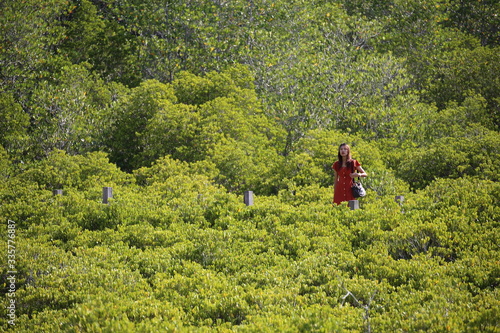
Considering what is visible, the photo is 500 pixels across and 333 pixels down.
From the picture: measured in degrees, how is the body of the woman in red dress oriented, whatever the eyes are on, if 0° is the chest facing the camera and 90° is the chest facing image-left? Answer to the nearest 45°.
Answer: approximately 0°

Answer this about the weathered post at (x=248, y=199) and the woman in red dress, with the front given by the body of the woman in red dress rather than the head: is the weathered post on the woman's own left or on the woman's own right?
on the woman's own right
